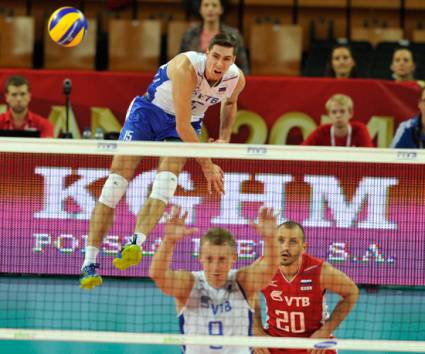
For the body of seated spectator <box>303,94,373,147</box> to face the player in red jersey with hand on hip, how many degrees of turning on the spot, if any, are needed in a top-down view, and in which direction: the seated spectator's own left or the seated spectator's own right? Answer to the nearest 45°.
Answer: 0° — they already face them

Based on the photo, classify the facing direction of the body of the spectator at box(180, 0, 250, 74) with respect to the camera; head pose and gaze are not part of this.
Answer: toward the camera

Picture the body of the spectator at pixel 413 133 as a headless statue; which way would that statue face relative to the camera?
toward the camera

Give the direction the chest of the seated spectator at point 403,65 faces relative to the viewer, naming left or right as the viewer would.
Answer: facing the viewer

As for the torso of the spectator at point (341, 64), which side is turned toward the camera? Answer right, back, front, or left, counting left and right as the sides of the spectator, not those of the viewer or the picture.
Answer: front

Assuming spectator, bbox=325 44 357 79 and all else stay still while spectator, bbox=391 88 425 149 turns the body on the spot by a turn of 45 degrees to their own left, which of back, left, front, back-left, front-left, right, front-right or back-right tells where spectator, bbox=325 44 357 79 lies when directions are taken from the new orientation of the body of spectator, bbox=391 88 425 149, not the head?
back

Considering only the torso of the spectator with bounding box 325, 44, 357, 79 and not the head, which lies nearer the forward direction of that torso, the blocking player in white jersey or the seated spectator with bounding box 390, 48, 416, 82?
the blocking player in white jersey

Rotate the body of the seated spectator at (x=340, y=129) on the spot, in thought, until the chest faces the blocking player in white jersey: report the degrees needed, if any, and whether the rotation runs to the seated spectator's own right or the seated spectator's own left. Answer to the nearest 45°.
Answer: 0° — they already face them

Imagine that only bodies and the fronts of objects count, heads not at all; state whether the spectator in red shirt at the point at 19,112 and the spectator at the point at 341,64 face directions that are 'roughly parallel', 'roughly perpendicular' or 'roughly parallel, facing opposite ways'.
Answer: roughly parallel

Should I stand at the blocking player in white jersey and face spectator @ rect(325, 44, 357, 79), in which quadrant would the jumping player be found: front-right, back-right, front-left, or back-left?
front-left
